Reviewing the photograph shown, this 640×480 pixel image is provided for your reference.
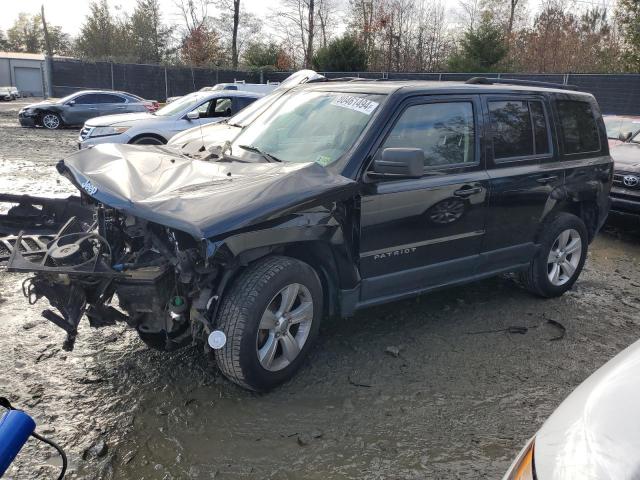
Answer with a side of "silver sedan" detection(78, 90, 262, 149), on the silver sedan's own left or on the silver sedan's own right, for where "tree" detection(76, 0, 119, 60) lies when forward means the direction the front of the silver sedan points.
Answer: on the silver sedan's own right

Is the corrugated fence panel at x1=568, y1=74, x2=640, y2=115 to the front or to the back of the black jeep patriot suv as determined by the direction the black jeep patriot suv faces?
to the back

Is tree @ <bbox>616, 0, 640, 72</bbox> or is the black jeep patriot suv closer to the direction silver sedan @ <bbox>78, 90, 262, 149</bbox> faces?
the black jeep patriot suv

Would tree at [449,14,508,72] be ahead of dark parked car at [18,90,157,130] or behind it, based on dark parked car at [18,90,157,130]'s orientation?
behind

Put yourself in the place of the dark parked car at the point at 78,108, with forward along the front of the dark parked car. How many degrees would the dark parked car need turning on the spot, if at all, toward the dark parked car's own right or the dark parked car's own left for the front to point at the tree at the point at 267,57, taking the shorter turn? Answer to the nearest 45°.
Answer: approximately 135° to the dark parked car's own right

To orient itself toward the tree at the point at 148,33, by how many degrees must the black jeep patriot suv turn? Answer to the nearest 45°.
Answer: approximately 135° to its right

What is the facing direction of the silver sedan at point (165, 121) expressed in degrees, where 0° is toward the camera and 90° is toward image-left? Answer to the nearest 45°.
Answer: approximately 45°

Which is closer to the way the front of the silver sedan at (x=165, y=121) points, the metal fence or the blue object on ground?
the blue object on ground

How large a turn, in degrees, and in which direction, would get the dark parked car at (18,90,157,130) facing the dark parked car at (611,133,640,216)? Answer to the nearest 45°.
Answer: approximately 135° to its left

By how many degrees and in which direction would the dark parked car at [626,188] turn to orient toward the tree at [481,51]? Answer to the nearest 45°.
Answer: approximately 135° to its right

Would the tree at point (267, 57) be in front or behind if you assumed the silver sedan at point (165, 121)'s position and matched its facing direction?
behind

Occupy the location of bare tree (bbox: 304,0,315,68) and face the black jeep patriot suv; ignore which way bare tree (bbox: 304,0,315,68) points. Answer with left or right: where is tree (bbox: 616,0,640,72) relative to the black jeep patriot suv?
left

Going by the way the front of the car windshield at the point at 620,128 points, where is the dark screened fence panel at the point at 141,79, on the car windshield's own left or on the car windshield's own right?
on the car windshield's own right

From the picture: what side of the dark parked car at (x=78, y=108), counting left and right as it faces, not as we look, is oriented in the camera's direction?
left
